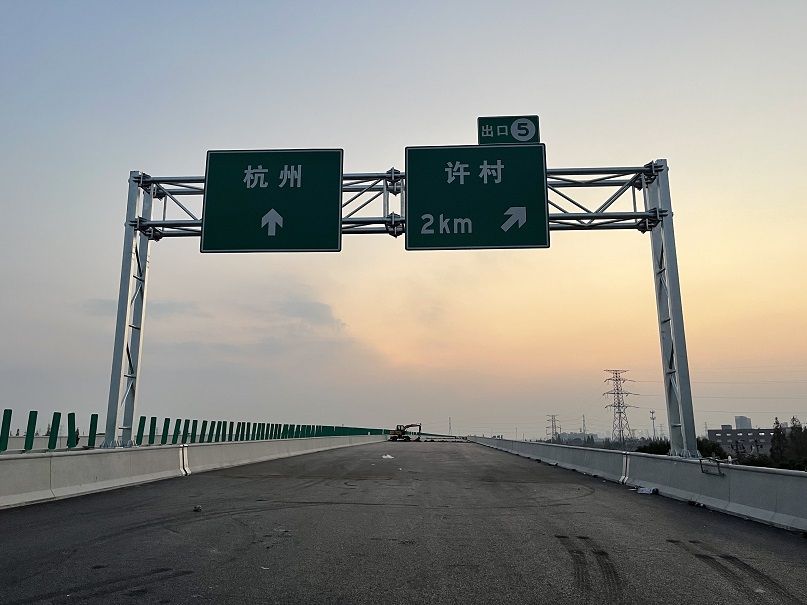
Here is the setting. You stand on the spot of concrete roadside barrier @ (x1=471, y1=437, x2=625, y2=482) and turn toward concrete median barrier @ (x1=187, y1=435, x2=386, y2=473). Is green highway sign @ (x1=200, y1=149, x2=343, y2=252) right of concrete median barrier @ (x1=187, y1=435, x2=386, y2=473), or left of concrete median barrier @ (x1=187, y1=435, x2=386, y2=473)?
left

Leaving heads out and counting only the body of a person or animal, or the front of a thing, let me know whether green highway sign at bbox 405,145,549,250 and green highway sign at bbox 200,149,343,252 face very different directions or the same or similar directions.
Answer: same or similar directions

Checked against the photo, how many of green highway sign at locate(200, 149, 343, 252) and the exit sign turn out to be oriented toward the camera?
2

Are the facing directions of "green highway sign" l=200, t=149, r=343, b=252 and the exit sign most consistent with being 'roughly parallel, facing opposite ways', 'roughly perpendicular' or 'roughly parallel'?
roughly parallel

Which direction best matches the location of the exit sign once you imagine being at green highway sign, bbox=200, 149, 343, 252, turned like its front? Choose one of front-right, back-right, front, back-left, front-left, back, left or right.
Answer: left

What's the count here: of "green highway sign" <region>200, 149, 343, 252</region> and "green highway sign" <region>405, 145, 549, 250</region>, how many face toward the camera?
2

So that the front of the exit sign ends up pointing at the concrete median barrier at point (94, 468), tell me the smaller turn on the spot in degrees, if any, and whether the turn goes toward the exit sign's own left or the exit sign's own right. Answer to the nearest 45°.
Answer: approximately 45° to the exit sign's own right

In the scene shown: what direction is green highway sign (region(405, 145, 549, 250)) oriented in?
toward the camera

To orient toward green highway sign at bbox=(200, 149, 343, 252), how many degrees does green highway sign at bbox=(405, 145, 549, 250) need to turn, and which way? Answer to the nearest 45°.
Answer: approximately 90° to its right

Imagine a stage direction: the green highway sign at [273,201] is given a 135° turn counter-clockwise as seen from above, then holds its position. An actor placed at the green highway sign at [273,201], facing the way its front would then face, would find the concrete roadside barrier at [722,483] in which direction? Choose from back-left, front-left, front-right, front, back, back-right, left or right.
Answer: right

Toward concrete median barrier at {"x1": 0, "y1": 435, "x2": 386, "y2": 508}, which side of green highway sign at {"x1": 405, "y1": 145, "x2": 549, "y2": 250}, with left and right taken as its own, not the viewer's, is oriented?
right

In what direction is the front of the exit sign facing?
toward the camera
